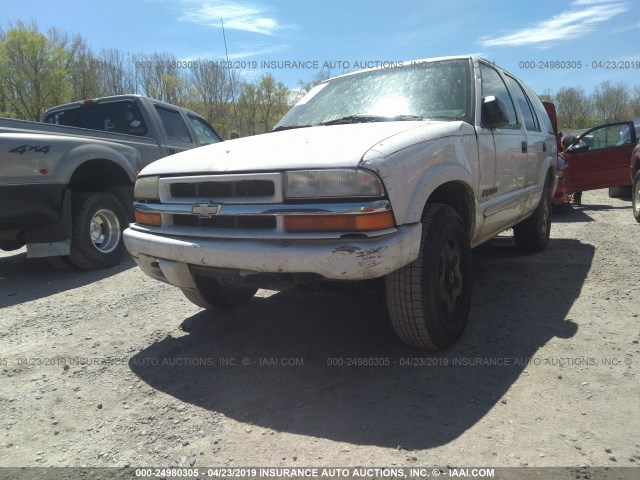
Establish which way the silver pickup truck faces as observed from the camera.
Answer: facing away from the viewer and to the right of the viewer

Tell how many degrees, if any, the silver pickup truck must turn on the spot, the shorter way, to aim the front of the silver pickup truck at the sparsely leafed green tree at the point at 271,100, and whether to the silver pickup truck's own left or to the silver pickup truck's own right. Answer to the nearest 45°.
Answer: approximately 45° to the silver pickup truck's own left

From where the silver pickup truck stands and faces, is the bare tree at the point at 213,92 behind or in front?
in front

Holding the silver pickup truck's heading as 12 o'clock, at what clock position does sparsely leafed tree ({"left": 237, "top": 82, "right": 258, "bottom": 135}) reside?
The sparsely leafed tree is roughly at 11 o'clock from the silver pickup truck.

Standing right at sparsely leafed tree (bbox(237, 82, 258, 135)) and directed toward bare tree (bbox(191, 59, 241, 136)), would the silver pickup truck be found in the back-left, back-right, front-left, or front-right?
front-left
